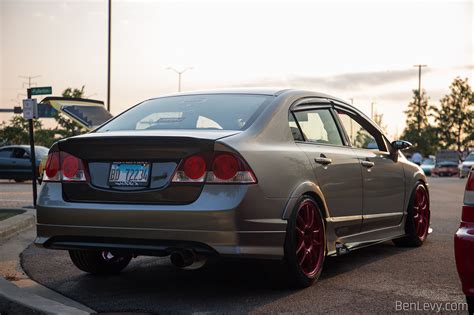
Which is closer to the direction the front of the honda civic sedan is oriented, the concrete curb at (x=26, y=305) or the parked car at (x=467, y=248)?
the parked car

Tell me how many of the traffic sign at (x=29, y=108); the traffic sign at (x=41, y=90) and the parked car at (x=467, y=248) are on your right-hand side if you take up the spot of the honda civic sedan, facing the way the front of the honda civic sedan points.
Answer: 1

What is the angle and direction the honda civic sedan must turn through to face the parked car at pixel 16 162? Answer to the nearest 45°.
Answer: approximately 45° to its left

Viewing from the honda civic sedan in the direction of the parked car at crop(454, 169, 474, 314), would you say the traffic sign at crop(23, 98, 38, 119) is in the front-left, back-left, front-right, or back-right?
back-left

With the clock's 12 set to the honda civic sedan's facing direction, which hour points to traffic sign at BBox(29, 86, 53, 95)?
The traffic sign is roughly at 10 o'clock from the honda civic sedan.

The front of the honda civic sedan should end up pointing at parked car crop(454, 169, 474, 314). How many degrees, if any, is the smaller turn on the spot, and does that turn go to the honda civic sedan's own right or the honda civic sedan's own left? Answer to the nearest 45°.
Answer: approximately 90° to the honda civic sedan's own right

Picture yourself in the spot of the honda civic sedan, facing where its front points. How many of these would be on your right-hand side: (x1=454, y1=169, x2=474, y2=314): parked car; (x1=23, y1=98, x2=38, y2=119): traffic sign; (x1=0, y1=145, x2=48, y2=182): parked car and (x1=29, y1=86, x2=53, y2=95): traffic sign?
1

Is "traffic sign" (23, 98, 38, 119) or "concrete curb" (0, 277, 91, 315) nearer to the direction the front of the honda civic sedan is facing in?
the traffic sign

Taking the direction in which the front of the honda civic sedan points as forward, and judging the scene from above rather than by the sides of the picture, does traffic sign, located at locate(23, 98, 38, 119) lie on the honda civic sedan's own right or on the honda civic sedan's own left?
on the honda civic sedan's own left

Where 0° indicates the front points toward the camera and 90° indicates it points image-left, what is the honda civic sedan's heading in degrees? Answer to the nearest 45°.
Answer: approximately 225°

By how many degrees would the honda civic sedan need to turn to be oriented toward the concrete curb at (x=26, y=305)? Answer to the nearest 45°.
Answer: approximately 180°
